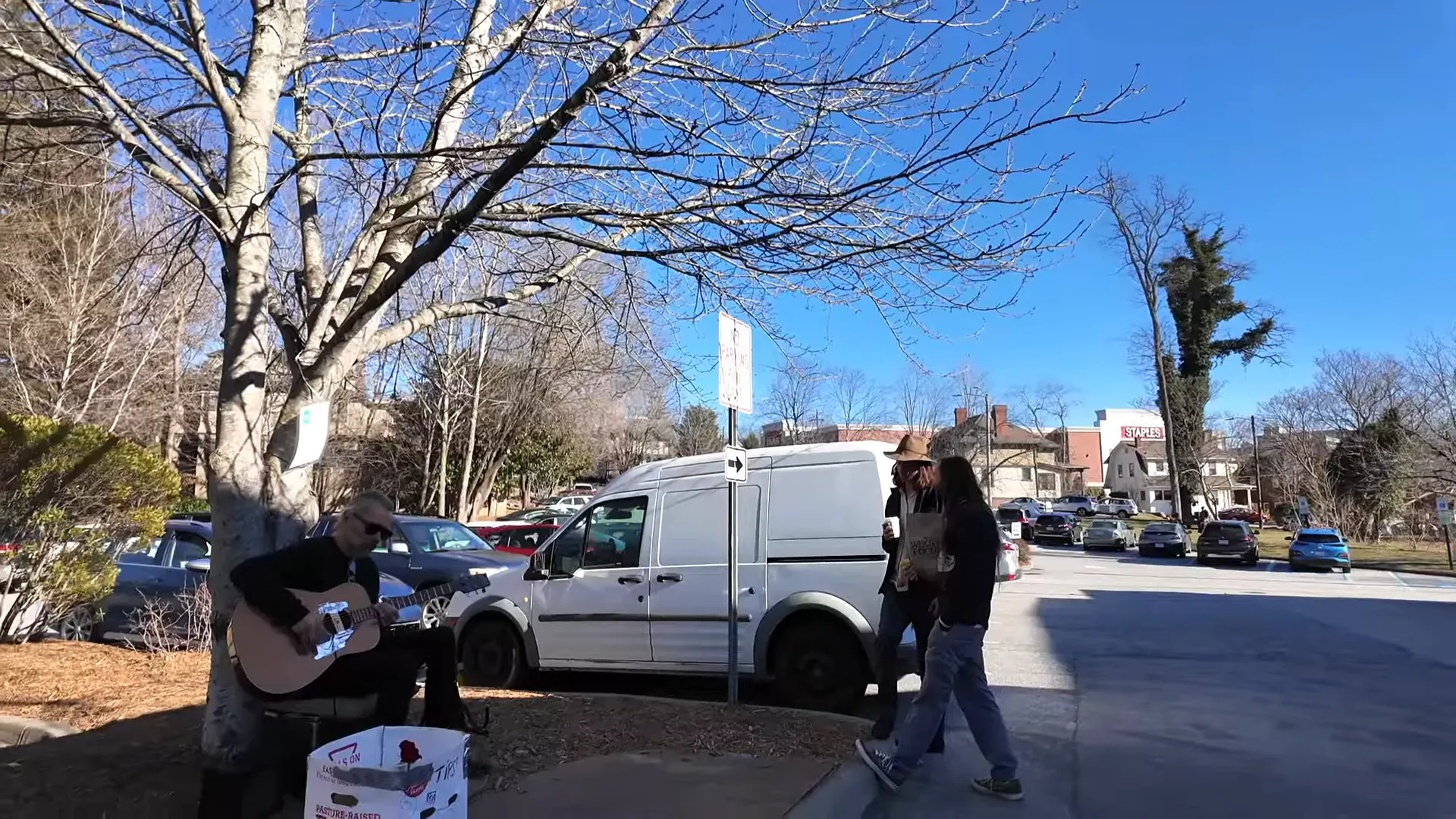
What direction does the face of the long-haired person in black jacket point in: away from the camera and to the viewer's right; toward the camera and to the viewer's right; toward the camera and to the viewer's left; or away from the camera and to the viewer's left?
away from the camera and to the viewer's left

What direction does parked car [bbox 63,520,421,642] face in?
to the viewer's right

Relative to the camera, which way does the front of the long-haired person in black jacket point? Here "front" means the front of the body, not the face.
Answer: to the viewer's left

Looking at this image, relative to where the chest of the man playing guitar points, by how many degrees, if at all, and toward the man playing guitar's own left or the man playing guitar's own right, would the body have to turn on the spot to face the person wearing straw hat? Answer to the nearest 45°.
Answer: approximately 45° to the man playing guitar's own left

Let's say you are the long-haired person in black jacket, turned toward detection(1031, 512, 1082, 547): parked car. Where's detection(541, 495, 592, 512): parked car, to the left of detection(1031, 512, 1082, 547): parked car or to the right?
left

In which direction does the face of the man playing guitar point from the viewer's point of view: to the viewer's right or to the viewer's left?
to the viewer's right
